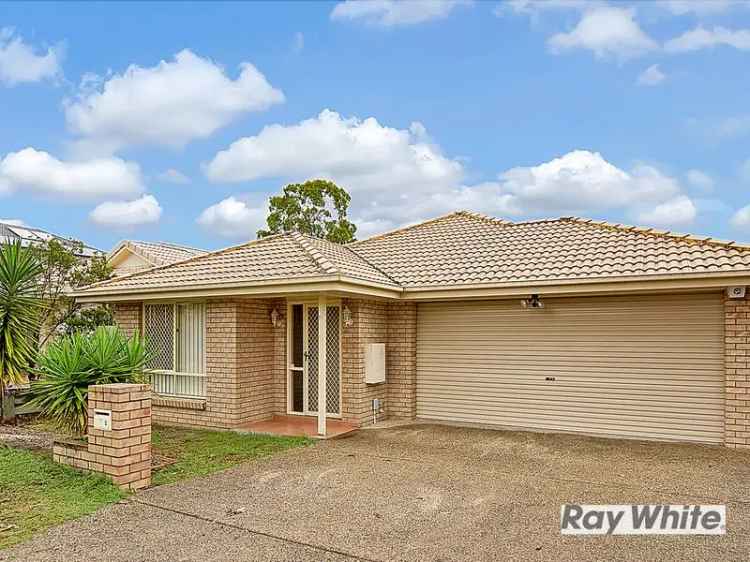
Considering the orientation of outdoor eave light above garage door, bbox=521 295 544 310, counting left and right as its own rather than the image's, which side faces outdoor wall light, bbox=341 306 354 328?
right

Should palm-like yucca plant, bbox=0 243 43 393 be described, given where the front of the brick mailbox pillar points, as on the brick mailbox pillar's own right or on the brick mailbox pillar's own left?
on the brick mailbox pillar's own right

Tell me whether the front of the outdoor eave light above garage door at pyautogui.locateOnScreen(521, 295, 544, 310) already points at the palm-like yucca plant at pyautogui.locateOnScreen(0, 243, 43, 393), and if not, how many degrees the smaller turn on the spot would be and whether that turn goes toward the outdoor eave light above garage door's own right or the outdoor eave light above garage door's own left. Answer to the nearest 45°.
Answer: approximately 90° to the outdoor eave light above garage door's own right

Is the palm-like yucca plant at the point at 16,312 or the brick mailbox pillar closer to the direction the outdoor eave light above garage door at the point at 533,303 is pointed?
the brick mailbox pillar

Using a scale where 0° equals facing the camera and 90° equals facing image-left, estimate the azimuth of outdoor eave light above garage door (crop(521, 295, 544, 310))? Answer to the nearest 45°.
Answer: approximately 0°

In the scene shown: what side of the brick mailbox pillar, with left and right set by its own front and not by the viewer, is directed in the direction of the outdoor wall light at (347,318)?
back

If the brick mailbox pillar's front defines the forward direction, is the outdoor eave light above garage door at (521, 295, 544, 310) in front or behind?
behind
